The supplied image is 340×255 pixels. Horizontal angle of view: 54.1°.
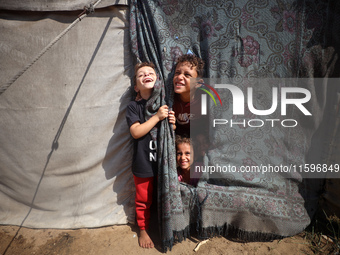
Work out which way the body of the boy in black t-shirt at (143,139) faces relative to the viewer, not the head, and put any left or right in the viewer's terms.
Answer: facing the viewer and to the right of the viewer

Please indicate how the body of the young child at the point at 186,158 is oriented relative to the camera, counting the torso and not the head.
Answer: toward the camera

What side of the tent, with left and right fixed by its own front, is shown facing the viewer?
front

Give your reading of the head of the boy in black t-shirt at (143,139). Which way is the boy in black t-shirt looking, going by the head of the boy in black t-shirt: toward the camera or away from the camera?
toward the camera

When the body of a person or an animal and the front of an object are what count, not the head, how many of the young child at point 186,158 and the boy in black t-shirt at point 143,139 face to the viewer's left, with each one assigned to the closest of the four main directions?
0
